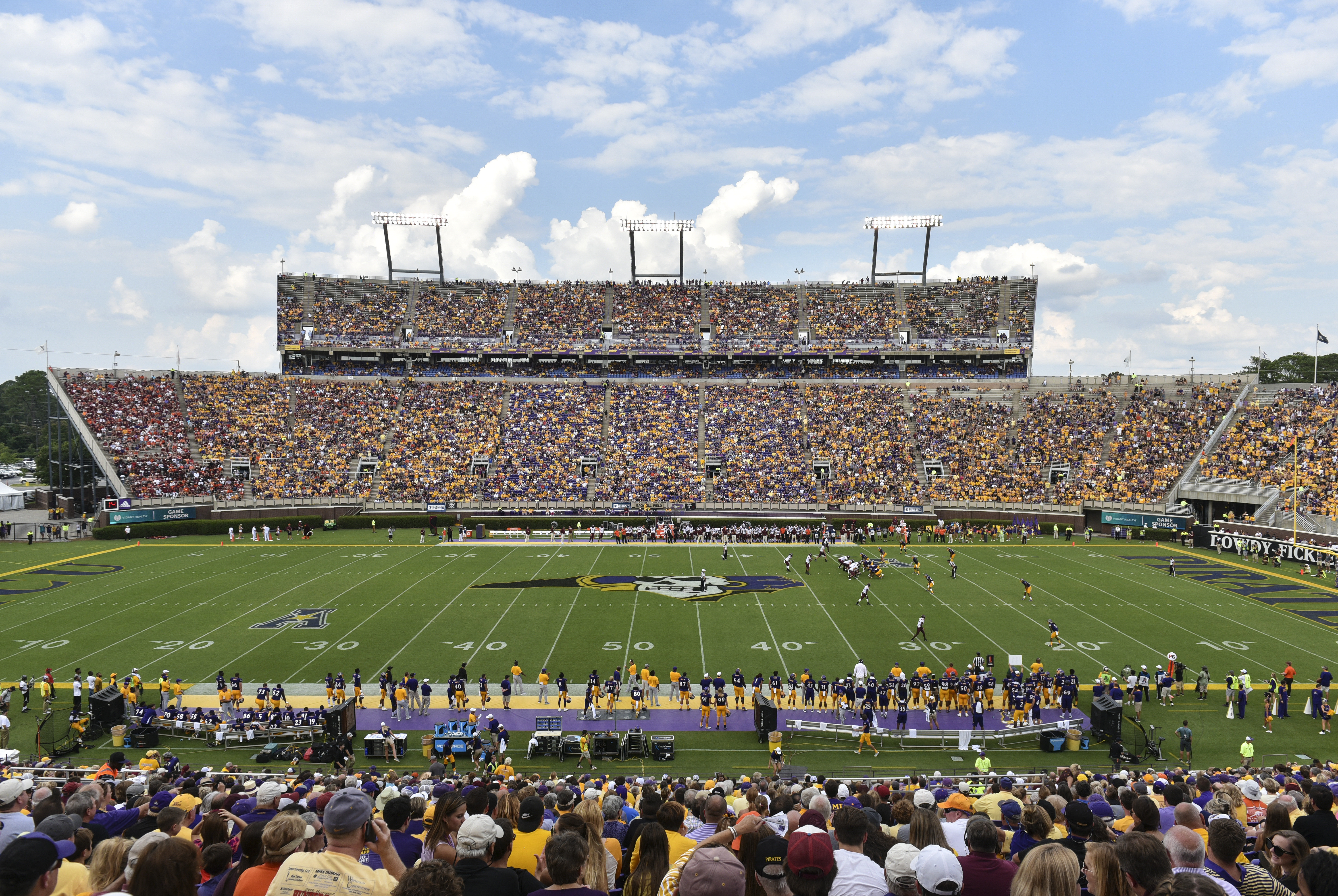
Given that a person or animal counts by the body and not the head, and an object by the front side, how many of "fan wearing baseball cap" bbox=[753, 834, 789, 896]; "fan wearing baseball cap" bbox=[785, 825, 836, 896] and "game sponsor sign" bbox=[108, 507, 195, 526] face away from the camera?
2

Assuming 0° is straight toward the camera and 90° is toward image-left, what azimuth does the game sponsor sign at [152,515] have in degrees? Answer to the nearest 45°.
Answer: approximately 0°

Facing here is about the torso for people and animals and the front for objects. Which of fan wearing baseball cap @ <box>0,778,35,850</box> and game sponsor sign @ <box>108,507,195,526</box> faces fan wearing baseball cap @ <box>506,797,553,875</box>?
the game sponsor sign

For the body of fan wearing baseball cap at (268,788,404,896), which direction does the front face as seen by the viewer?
away from the camera

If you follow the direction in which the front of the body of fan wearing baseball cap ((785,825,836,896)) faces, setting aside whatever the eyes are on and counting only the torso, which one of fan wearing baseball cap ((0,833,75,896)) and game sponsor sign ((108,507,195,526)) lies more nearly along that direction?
the game sponsor sign

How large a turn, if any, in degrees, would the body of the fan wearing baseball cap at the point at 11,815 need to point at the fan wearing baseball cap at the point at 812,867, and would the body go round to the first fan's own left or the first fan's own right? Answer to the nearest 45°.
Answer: approximately 90° to the first fan's own right

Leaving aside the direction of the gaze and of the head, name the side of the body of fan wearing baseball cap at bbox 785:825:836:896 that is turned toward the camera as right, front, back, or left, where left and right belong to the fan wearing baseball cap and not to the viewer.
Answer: back

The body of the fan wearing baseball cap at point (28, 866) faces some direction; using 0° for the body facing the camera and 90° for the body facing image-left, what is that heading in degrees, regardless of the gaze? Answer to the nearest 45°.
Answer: approximately 225°

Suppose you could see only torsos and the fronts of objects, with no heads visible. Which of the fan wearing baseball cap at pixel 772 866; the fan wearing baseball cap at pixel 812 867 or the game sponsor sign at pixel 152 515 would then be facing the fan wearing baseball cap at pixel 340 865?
the game sponsor sign
